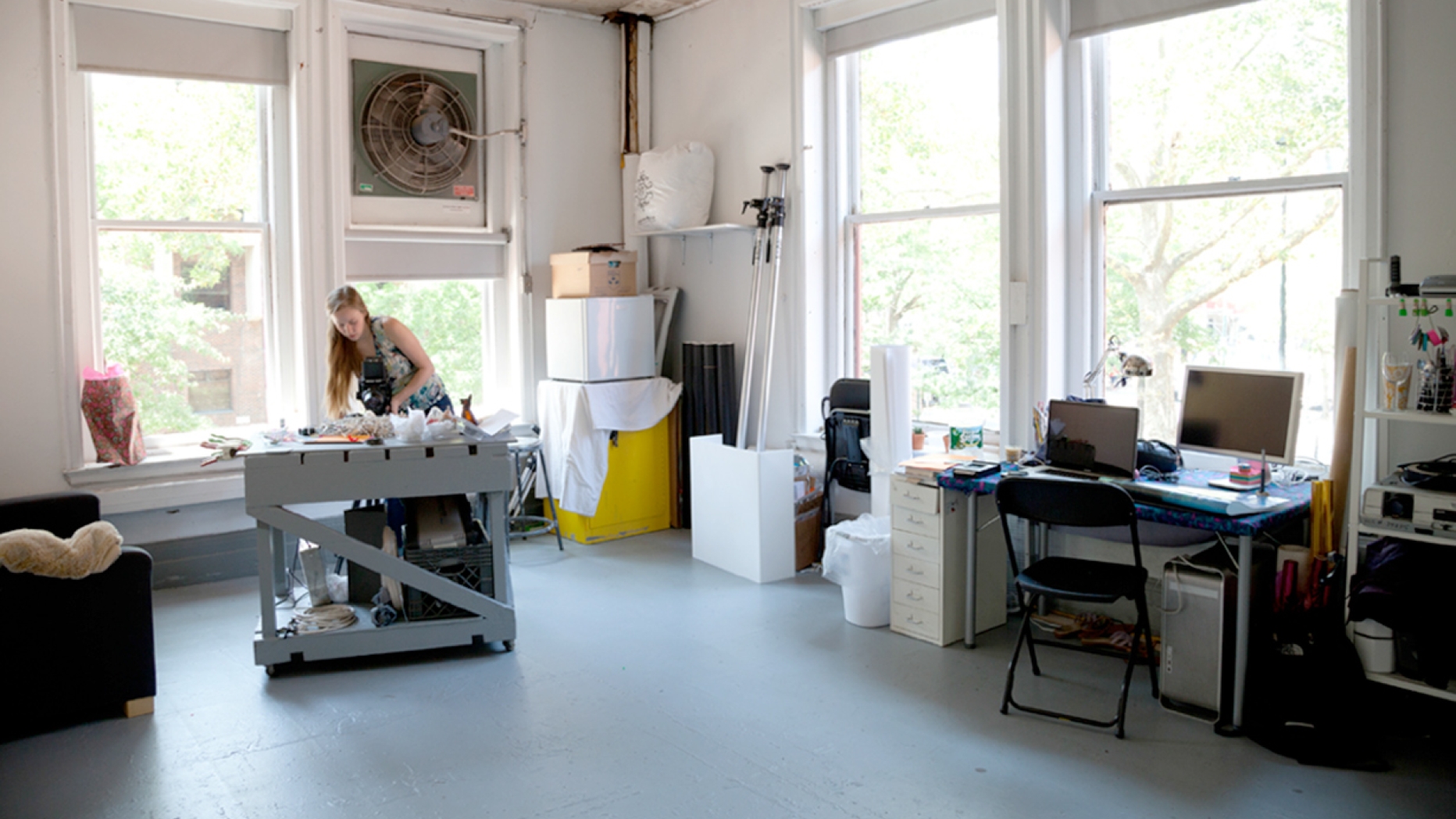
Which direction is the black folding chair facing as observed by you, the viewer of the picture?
facing away from the viewer and to the right of the viewer

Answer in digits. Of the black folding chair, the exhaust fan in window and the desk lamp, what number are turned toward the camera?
1

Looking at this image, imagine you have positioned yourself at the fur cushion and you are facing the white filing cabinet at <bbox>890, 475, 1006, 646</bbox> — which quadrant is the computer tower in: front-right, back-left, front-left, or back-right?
front-right

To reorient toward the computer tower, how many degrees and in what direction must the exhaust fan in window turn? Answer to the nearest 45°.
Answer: approximately 45° to its left

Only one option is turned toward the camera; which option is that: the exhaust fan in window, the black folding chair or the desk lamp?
the exhaust fan in window

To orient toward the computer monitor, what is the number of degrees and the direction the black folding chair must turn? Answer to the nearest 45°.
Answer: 0° — it already faces it

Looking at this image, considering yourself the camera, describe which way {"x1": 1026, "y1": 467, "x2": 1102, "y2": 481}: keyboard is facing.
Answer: facing the viewer and to the left of the viewer

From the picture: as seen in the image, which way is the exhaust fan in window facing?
toward the camera

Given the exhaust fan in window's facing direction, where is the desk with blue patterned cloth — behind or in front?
in front

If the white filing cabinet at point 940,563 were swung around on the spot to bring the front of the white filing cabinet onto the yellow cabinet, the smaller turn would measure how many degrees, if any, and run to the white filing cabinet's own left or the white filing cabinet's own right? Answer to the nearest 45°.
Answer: approximately 90° to the white filing cabinet's own right

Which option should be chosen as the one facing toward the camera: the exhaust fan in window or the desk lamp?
the exhaust fan in window

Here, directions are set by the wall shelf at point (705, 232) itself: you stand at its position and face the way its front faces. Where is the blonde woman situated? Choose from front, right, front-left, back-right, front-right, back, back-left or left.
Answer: front

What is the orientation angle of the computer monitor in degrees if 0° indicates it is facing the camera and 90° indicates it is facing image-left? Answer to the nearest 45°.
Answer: approximately 45°

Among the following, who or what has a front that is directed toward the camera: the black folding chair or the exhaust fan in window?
the exhaust fan in window

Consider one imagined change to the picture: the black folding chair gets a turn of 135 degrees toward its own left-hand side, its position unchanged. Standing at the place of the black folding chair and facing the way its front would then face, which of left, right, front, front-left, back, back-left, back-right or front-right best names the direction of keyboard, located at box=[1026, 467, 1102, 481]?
right

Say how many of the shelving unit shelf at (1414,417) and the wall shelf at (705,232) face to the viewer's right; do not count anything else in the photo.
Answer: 0

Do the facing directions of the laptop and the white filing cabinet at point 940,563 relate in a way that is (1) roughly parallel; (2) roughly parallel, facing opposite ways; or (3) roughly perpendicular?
roughly parallel
